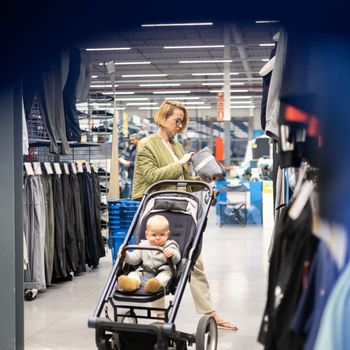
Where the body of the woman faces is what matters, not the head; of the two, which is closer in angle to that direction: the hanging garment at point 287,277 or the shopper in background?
the hanging garment

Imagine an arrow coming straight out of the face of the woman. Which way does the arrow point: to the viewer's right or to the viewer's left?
to the viewer's right

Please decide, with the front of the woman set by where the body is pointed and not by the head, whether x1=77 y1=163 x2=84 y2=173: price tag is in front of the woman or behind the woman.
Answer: behind

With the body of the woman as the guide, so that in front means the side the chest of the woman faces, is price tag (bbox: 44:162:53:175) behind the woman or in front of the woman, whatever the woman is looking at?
behind

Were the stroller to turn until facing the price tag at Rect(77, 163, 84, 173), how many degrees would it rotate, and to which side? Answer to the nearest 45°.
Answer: approximately 135° to its right

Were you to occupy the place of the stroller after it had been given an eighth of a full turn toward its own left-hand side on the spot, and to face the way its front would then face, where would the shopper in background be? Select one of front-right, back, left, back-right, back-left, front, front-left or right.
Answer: back

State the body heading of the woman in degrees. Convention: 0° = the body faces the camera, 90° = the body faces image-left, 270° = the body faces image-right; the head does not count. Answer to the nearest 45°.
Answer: approximately 315°
